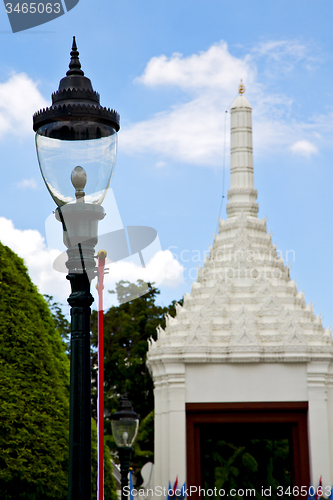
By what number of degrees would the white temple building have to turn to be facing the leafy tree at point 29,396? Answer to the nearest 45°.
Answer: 0° — it already faces it

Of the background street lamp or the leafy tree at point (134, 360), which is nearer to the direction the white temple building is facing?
the background street lamp

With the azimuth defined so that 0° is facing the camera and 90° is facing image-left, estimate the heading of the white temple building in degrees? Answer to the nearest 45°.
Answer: approximately 0°

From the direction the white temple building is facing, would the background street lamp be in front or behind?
in front

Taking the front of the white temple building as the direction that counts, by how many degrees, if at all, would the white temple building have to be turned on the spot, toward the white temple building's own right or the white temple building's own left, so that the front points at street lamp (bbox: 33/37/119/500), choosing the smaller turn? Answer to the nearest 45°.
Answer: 0° — it already faces it
